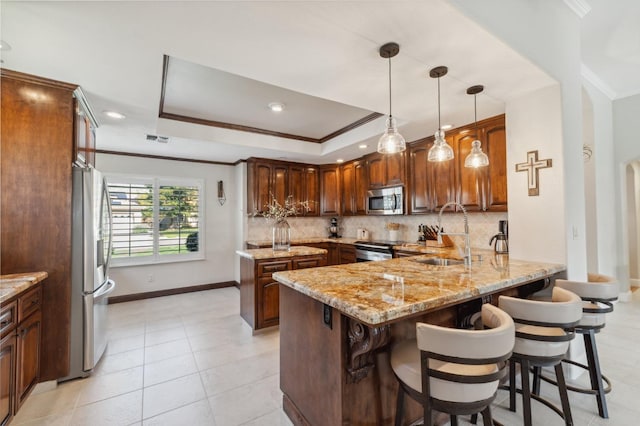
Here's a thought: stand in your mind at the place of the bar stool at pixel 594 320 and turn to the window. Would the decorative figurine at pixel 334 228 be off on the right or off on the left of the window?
right

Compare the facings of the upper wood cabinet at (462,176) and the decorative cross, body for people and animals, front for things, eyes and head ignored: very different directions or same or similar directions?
same or similar directions

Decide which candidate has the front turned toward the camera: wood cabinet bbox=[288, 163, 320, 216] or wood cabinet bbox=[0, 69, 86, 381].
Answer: wood cabinet bbox=[288, 163, 320, 216]

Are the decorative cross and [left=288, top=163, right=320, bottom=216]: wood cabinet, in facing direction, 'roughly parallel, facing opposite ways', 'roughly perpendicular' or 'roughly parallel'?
roughly perpendicular

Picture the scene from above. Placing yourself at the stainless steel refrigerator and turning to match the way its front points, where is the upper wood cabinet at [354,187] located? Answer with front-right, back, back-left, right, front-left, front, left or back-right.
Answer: front

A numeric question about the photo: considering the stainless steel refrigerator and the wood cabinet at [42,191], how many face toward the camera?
0

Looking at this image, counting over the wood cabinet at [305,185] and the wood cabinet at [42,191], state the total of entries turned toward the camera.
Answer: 1

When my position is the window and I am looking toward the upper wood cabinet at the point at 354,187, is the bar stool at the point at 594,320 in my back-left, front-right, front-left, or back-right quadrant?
front-right

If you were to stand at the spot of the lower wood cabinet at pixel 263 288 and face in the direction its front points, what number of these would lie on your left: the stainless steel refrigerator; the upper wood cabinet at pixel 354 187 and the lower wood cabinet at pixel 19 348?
1

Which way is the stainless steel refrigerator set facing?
to the viewer's right

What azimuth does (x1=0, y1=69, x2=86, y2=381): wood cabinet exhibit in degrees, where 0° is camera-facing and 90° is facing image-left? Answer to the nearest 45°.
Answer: approximately 270°

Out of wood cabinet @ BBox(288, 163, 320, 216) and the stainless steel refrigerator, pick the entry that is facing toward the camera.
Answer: the wood cabinet

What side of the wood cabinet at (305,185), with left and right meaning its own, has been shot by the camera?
front

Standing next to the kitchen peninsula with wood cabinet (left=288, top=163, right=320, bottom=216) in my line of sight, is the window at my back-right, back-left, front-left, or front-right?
front-left

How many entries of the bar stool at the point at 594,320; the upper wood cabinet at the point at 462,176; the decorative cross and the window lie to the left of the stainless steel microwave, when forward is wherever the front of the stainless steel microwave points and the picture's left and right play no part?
3

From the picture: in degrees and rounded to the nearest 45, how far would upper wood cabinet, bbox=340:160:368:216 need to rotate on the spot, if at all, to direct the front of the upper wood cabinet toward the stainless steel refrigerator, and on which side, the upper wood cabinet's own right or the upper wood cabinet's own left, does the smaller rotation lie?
0° — it already faces it

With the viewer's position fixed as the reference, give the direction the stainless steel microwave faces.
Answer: facing the viewer and to the left of the viewer

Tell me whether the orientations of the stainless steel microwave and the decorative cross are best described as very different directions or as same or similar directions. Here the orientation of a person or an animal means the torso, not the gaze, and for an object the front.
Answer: same or similar directions

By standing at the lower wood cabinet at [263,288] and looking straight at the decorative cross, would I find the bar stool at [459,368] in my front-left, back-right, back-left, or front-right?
front-right
